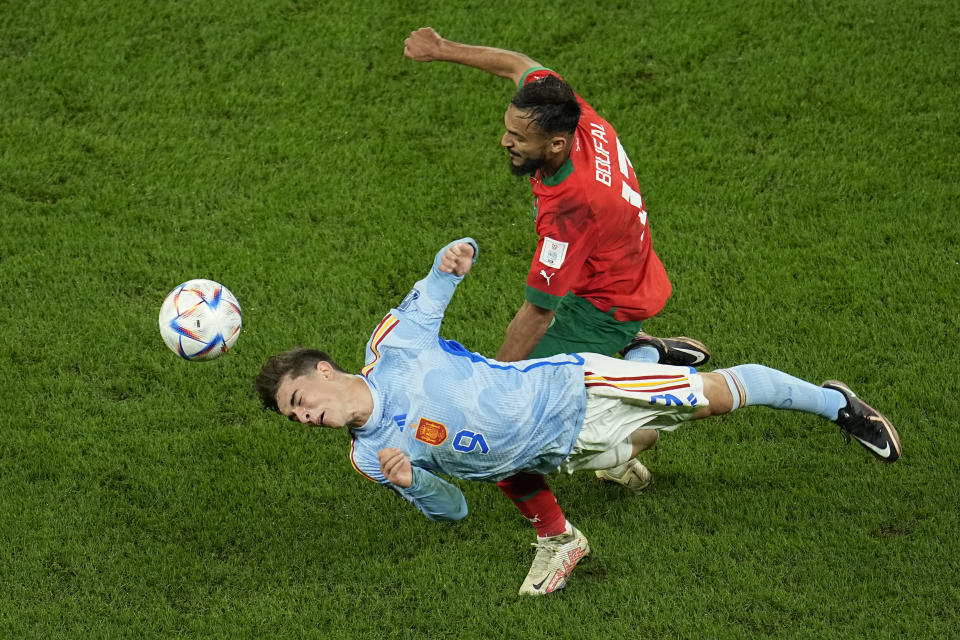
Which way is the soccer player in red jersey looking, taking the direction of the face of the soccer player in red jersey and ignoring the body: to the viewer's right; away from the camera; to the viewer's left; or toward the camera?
to the viewer's left

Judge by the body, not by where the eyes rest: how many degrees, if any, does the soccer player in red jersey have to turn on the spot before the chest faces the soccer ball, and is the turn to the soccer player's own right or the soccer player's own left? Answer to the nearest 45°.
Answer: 0° — they already face it

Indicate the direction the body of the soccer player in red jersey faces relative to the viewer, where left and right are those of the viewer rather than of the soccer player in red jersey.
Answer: facing to the left of the viewer

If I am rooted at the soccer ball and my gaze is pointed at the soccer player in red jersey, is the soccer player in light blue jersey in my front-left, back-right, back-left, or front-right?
front-right

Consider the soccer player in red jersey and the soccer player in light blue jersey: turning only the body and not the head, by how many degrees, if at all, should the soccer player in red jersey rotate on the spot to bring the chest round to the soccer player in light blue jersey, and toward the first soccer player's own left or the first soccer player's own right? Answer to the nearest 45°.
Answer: approximately 45° to the first soccer player's own left

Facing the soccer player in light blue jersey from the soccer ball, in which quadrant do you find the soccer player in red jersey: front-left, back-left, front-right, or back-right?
front-left

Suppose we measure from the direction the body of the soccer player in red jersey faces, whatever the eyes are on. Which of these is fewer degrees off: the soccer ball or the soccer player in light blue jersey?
the soccer ball
